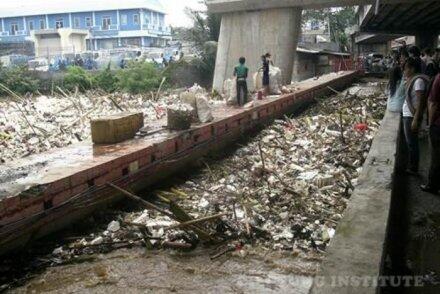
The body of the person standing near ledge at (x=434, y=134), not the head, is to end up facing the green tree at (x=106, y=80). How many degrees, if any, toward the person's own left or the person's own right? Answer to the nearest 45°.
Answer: approximately 45° to the person's own right

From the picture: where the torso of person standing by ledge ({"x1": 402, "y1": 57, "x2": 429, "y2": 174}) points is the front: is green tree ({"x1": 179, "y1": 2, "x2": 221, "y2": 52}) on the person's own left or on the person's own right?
on the person's own right

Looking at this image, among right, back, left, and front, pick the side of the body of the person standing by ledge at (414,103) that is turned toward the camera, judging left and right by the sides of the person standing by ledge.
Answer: left

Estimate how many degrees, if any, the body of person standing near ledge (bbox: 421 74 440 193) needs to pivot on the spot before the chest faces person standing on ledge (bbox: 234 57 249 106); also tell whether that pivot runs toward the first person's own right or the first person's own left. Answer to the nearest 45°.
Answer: approximately 45° to the first person's own right

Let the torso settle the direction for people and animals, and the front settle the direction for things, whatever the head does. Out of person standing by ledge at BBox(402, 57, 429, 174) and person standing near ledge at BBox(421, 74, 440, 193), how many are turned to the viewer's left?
2

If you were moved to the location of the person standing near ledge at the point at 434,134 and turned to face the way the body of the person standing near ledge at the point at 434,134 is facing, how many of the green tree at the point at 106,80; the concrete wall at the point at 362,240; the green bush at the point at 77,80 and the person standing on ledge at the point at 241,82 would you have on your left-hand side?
1

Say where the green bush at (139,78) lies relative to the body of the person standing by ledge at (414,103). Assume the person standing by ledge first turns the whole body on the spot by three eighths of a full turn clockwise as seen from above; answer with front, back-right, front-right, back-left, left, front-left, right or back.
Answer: left

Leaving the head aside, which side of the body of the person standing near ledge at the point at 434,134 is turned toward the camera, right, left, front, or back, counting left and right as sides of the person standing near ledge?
left
